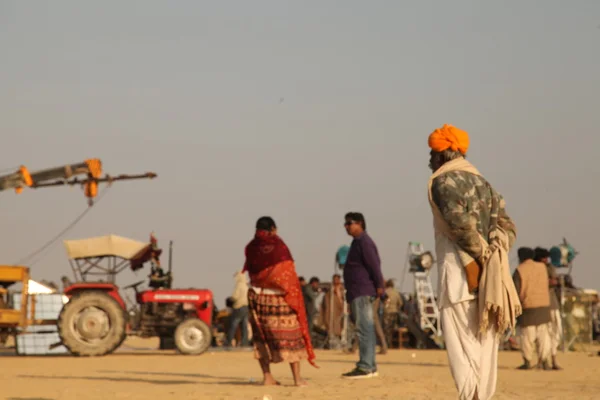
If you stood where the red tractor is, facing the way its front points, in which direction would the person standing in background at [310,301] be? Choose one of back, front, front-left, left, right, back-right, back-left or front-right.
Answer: front-left

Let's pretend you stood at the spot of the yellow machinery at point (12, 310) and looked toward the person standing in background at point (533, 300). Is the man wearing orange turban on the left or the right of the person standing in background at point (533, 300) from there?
right

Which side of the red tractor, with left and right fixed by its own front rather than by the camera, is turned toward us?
right

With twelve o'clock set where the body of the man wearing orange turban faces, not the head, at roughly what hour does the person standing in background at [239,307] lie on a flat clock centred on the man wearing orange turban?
The person standing in background is roughly at 1 o'clock from the man wearing orange turban.

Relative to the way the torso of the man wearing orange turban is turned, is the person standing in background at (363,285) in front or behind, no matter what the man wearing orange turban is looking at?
in front

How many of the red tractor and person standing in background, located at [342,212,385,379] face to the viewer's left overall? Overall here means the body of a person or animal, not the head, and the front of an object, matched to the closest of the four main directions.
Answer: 1

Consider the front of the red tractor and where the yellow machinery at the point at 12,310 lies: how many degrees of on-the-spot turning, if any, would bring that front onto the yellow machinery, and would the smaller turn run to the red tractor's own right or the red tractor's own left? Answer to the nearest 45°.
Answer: approximately 135° to the red tractor's own right

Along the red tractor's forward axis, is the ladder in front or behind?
in front

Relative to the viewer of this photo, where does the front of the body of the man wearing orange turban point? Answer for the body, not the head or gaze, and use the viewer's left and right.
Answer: facing away from the viewer and to the left of the viewer

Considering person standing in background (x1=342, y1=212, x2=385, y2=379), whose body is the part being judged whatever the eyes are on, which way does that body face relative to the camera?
to the viewer's left
